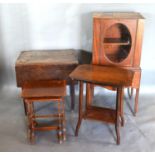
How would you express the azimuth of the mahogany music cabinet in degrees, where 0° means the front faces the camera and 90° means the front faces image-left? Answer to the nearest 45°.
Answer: approximately 0°

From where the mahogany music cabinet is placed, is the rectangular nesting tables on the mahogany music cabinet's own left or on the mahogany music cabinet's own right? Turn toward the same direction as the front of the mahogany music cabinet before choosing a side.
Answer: on the mahogany music cabinet's own right

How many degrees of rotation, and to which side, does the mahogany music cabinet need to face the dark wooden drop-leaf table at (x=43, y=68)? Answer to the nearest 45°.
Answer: approximately 90° to its right
